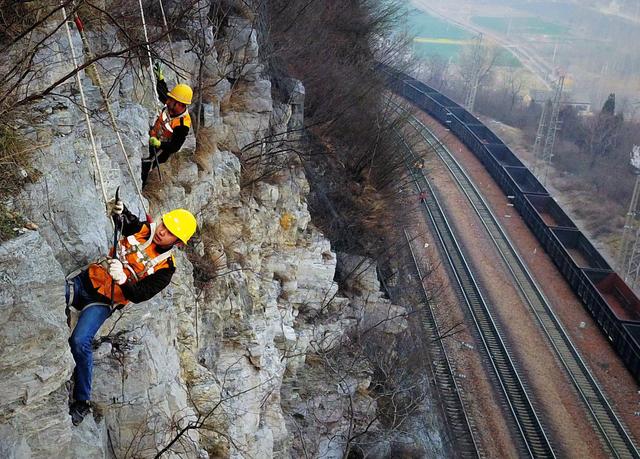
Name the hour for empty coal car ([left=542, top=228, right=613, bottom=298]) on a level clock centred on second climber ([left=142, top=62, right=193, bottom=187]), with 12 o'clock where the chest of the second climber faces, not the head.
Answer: The empty coal car is roughly at 6 o'clock from the second climber.

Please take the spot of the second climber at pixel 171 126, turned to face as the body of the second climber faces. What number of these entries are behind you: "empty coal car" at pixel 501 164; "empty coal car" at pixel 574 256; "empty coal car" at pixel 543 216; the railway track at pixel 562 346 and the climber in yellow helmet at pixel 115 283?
4

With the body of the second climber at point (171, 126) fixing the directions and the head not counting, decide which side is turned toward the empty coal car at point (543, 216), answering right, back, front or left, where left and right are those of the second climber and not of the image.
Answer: back

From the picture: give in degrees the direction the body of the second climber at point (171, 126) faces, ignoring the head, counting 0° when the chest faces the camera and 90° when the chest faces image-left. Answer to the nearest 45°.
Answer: approximately 45°

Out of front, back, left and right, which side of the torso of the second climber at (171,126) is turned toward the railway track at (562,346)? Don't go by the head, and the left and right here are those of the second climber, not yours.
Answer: back

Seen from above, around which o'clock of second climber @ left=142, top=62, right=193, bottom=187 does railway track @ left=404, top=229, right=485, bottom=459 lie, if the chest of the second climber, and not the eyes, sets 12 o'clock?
The railway track is roughly at 6 o'clock from the second climber.

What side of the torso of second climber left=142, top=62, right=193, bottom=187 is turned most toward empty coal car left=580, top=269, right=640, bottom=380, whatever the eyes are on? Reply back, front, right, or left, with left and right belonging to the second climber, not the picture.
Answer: back

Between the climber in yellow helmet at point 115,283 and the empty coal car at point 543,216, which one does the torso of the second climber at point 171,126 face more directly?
the climber in yellow helmet

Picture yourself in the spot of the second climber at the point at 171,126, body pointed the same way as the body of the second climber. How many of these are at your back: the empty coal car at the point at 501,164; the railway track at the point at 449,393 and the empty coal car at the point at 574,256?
3

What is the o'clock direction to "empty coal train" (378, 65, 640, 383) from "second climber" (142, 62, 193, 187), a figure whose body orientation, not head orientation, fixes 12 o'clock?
The empty coal train is roughly at 6 o'clock from the second climber.
